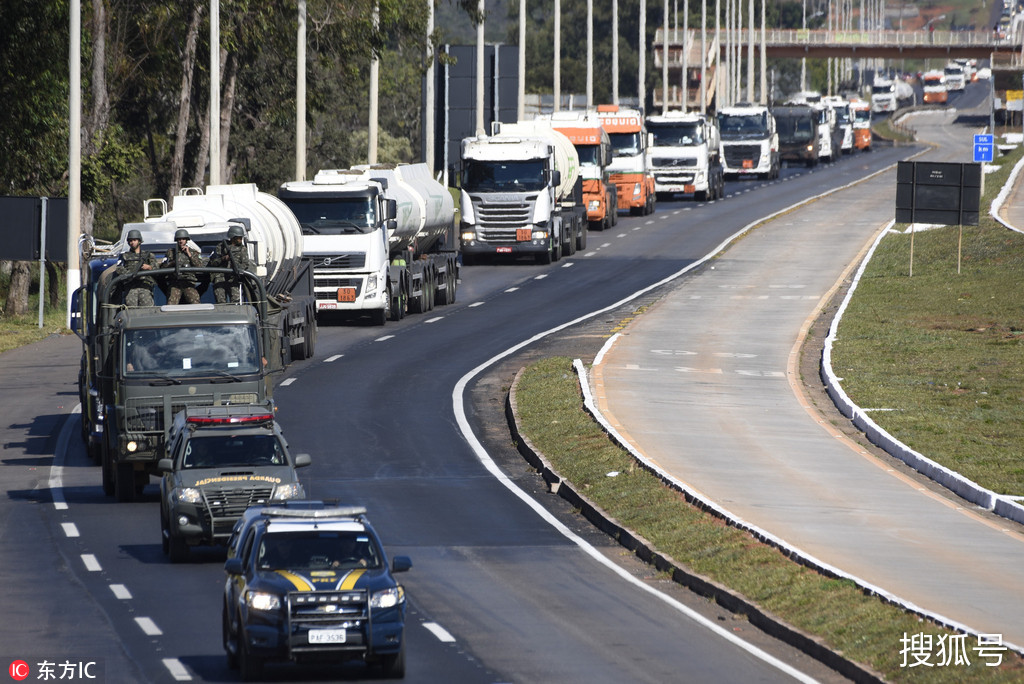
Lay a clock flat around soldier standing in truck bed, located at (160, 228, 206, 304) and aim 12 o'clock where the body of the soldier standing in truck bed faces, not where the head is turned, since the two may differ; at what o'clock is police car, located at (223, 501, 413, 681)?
The police car is roughly at 12 o'clock from the soldier standing in truck bed.

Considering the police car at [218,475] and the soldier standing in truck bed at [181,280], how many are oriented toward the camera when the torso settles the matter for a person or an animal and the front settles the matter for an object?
2

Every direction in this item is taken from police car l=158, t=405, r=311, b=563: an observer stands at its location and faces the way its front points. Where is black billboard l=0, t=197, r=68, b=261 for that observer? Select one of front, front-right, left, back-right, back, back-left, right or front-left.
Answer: back

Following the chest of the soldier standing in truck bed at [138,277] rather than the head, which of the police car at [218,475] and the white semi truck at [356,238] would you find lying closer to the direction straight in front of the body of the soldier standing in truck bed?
the police car

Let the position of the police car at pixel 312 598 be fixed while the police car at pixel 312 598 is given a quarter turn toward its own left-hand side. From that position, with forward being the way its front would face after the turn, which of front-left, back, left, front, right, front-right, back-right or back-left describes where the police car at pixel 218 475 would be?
left

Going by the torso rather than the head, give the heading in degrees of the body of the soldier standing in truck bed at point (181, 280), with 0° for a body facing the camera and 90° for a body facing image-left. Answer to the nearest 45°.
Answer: approximately 0°

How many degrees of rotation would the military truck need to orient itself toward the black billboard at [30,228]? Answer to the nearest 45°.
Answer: approximately 180°

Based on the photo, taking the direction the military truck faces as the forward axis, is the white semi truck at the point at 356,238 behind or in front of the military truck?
behind
